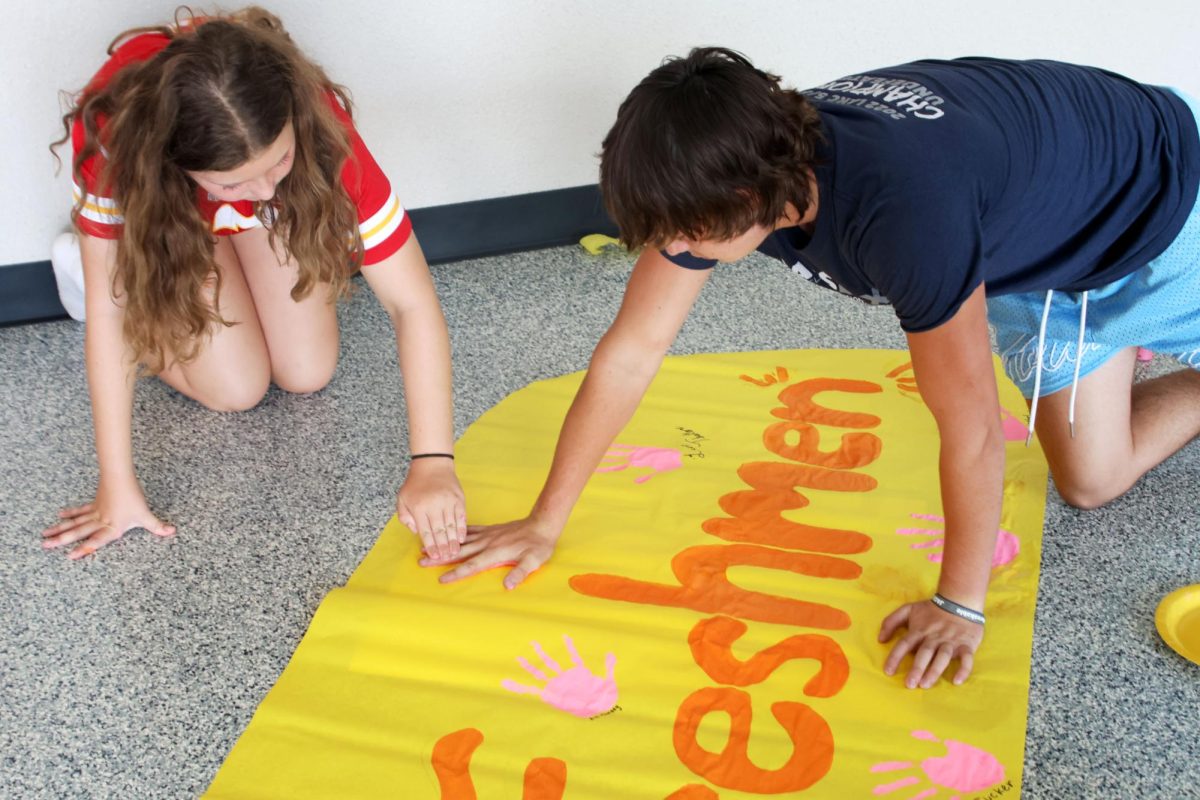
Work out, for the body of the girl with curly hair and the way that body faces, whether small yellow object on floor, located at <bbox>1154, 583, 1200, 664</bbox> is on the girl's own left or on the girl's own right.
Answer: on the girl's own left

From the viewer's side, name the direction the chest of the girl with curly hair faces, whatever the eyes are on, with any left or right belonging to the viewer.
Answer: facing the viewer

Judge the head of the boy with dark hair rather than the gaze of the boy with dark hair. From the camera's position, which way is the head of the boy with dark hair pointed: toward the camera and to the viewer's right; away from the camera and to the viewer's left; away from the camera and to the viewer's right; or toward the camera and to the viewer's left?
toward the camera and to the viewer's left

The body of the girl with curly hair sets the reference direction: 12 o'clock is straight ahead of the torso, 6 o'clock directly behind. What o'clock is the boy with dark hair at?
The boy with dark hair is roughly at 10 o'clock from the girl with curly hair.
